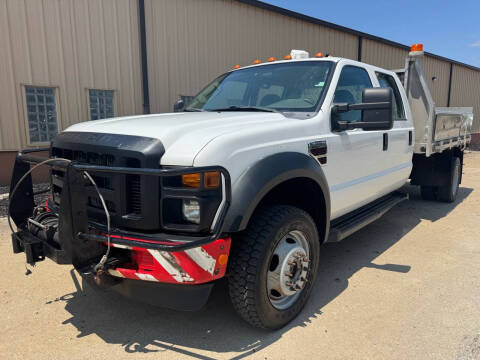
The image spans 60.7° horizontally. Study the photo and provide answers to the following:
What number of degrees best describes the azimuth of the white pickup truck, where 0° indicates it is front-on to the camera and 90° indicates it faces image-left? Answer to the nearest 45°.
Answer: approximately 45°

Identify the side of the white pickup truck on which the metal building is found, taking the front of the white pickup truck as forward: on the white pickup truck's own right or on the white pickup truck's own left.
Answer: on the white pickup truck's own right
